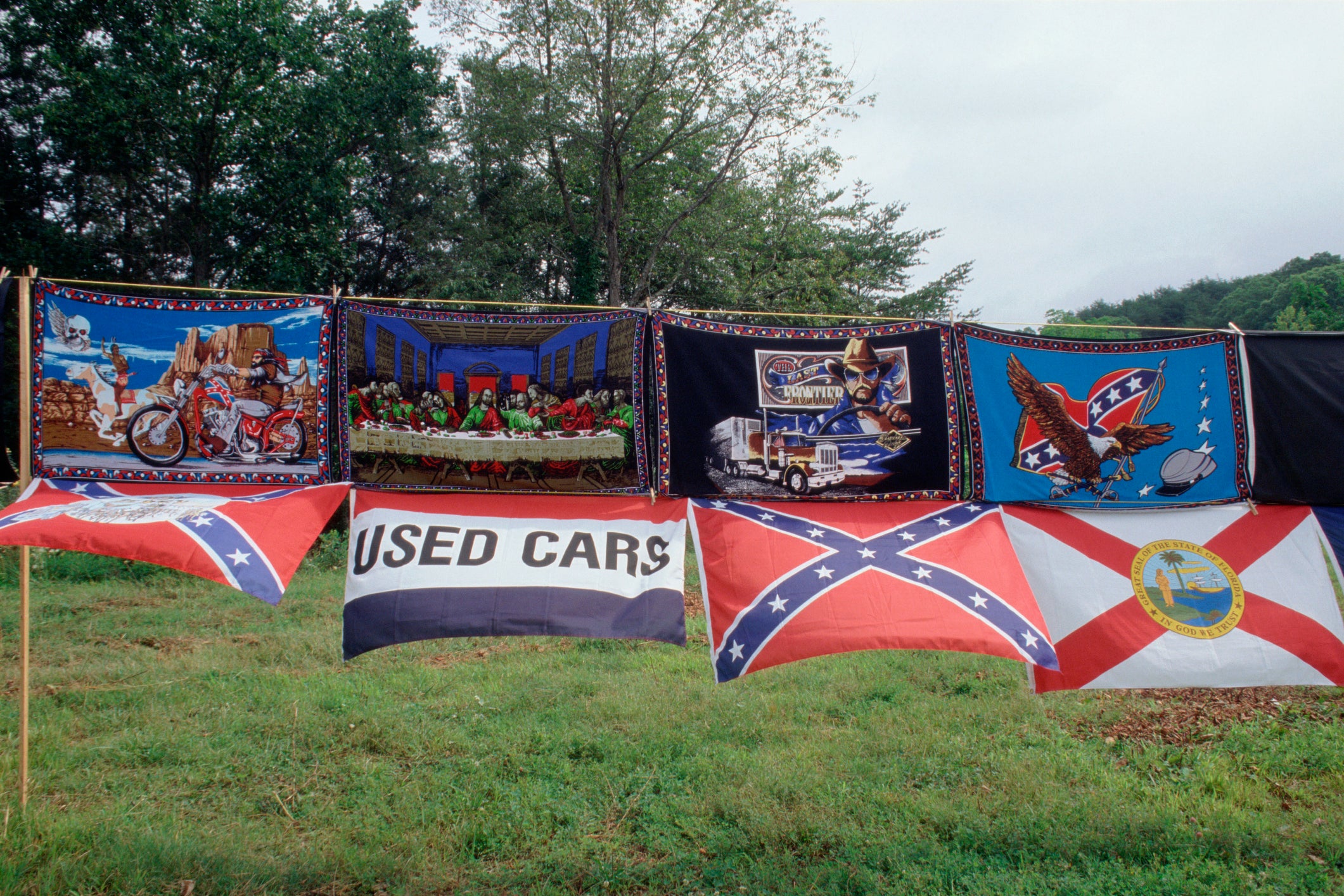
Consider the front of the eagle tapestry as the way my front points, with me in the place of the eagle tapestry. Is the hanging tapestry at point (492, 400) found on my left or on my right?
on my right

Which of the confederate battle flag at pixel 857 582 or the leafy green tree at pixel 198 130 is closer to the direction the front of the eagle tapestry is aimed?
the confederate battle flag

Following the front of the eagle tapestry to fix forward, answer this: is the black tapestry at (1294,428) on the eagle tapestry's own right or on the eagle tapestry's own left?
on the eagle tapestry's own left

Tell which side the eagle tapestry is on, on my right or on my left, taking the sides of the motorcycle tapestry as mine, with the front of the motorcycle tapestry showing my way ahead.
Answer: on my left

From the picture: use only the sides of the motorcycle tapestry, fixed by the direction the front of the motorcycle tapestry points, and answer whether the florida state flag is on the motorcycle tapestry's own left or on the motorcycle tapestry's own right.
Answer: on the motorcycle tapestry's own left

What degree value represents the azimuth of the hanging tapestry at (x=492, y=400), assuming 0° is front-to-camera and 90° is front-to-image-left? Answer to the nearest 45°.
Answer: approximately 0°

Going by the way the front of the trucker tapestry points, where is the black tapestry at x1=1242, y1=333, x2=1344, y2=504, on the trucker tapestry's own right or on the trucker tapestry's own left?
on the trucker tapestry's own left

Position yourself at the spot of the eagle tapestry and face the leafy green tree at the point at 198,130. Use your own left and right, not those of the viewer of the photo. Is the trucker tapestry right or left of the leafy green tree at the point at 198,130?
left

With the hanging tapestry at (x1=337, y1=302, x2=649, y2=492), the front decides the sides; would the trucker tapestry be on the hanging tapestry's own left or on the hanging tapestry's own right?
on the hanging tapestry's own left

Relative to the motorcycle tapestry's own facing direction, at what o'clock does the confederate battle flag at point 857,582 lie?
The confederate battle flag is roughly at 10 o'clock from the motorcycle tapestry.

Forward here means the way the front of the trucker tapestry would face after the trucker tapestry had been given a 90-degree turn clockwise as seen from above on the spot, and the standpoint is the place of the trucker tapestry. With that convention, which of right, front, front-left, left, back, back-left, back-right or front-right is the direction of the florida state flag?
back

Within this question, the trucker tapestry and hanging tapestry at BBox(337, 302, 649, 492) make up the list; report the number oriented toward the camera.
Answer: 2

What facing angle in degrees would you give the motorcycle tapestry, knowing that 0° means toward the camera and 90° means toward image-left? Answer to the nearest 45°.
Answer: approximately 0°
